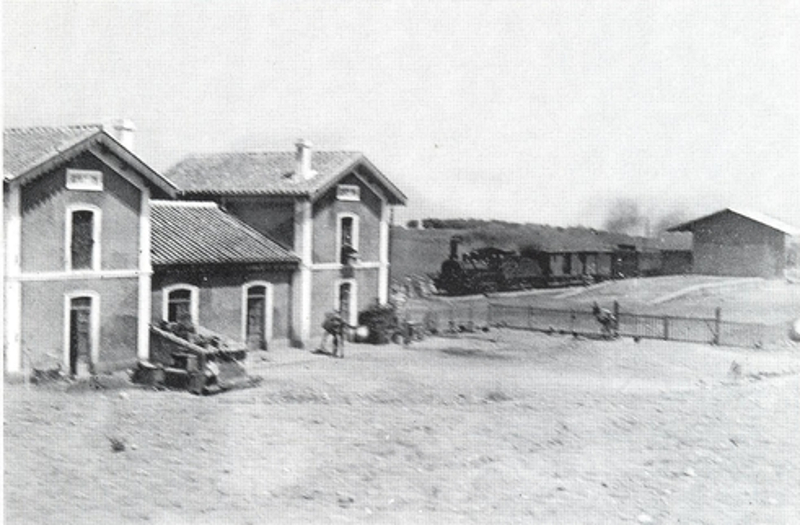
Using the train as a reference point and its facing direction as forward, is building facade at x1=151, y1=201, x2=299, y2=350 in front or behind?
in front

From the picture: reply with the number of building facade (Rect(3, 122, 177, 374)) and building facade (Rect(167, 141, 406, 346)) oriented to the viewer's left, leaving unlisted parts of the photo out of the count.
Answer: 0

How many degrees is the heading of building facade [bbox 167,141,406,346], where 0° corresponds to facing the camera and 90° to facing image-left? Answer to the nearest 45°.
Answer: approximately 315°

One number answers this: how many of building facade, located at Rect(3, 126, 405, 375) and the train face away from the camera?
0

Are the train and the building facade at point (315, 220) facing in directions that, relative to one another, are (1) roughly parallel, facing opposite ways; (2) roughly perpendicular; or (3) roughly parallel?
roughly perpendicular

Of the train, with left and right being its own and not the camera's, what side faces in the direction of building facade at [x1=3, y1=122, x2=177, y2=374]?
front

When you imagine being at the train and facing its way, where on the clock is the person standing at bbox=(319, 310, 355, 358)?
The person standing is roughly at 11 o'clock from the train.
